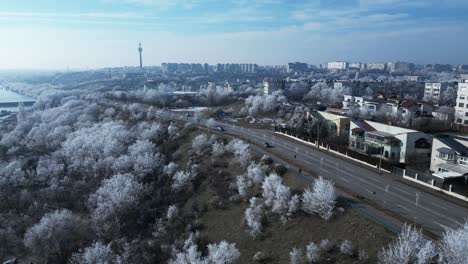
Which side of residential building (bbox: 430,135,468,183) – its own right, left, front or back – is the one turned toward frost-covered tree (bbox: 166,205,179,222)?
front

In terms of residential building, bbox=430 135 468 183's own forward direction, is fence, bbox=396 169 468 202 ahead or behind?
ahead

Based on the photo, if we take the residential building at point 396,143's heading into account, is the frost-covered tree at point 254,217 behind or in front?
in front

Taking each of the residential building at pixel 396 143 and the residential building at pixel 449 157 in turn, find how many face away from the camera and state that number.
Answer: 0

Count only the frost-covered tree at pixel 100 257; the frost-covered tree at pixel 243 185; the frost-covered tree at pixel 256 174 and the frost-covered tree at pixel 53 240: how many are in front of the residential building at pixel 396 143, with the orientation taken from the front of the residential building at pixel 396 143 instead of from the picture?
4

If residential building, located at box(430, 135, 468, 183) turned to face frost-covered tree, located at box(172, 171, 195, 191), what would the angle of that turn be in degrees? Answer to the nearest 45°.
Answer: approximately 45° to its right

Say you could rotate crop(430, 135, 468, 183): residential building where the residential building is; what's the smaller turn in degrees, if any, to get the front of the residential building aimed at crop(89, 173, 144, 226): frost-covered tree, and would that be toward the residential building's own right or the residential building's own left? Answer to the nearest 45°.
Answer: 0° — it already faces it

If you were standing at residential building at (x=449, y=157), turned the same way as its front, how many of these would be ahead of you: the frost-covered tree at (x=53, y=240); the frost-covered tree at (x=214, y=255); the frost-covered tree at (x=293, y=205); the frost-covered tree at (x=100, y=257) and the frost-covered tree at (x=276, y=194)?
5

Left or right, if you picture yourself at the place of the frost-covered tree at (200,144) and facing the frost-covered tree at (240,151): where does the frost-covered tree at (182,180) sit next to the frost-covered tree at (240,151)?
right

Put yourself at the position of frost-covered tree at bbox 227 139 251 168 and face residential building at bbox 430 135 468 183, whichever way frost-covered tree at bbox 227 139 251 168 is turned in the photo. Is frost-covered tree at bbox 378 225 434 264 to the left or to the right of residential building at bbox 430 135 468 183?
right

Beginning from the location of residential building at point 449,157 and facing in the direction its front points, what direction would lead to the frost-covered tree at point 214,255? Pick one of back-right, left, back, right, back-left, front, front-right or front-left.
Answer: front

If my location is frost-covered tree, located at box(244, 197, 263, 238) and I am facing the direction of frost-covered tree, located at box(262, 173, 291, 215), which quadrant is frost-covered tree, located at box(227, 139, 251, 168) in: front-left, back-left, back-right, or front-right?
front-left

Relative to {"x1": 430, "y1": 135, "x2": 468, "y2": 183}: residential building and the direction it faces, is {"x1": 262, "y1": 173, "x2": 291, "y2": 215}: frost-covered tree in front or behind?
in front

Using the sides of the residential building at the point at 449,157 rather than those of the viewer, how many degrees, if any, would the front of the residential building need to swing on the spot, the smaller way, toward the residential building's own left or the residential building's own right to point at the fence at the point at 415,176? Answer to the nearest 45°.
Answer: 0° — it already faces it

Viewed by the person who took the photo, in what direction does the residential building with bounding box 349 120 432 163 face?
facing the viewer and to the left of the viewer
